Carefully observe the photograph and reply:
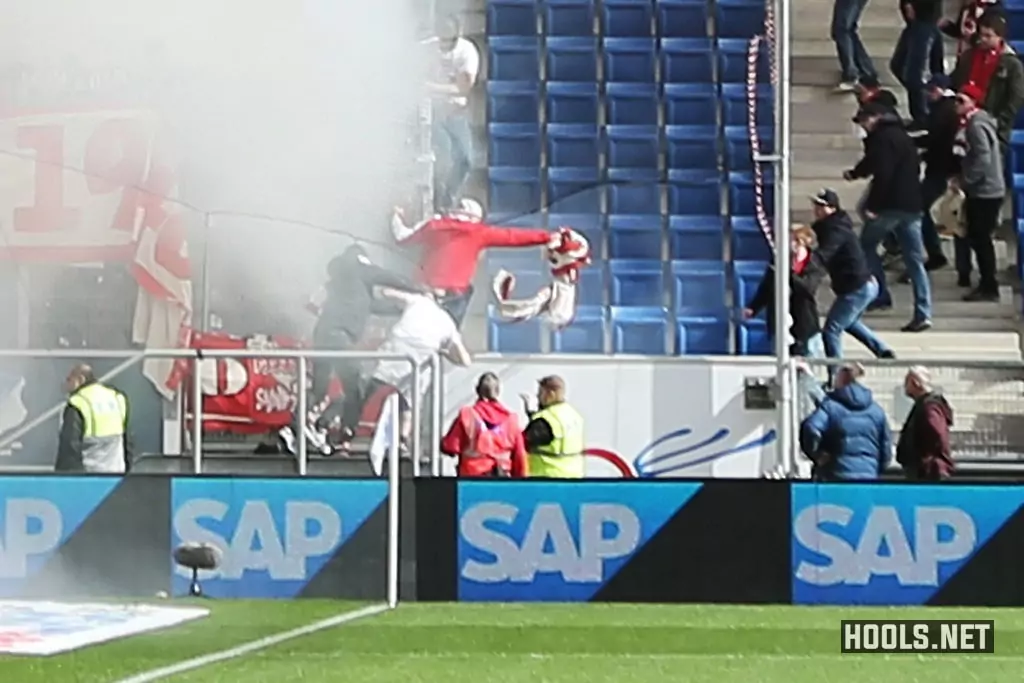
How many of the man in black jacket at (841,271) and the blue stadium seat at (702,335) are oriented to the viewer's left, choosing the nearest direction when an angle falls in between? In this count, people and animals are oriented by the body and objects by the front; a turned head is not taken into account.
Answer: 1

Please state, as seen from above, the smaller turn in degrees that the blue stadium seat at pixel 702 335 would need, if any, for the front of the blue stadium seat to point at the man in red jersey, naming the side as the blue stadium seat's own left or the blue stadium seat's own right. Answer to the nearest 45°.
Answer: approximately 90° to the blue stadium seat's own right

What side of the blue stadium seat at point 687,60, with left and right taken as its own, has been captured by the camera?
front

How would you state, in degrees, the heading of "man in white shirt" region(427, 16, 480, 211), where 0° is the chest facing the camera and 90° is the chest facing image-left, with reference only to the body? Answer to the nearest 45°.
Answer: approximately 45°

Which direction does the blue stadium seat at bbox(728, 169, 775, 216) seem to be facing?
toward the camera

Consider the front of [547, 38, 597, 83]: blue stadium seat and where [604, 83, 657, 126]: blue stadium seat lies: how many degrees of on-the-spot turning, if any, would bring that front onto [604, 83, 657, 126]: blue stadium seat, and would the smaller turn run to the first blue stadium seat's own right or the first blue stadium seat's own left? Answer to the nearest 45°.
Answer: approximately 45° to the first blue stadium seat's own left

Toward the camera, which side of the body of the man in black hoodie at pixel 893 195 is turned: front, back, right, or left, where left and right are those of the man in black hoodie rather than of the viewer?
left

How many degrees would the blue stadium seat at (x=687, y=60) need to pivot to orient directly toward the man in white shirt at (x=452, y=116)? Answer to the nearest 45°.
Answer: approximately 45° to its right

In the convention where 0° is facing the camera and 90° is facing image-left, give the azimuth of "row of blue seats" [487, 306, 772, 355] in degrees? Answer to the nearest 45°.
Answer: approximately 0°

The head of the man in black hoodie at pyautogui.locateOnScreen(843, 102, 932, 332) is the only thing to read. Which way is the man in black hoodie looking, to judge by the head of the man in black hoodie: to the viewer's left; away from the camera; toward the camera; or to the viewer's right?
to the viewer's left
